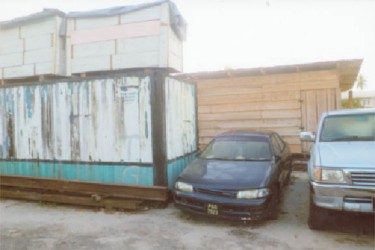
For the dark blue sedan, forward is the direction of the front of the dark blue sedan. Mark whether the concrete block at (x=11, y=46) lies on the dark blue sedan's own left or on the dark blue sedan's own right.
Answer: on the dark blue sedan's own right

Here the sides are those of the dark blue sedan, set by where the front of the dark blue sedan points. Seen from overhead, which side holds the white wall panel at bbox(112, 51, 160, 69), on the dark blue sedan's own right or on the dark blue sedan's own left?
on the dark blue sedan's own right

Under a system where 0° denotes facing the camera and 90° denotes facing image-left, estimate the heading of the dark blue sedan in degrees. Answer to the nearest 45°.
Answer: approximately 45°
